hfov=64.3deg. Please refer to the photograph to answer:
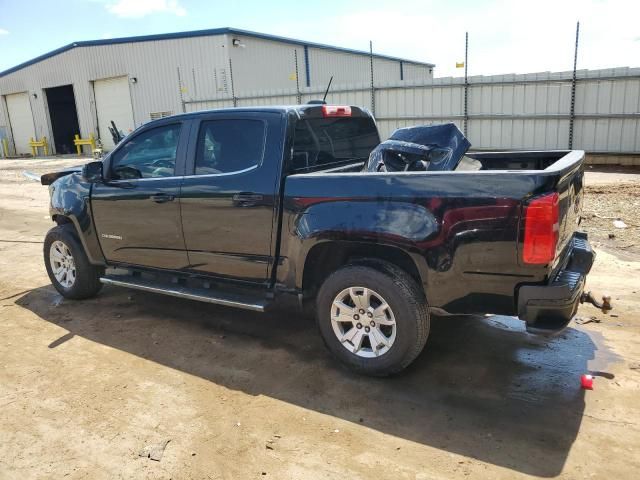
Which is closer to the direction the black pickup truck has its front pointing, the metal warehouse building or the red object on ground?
the metal warehouse building

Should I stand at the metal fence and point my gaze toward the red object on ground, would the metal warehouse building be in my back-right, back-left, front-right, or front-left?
back-right

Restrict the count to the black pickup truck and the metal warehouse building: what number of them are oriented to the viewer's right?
0

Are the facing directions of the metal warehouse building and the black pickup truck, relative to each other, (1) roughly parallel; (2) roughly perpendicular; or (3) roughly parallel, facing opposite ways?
roughly perpendicular

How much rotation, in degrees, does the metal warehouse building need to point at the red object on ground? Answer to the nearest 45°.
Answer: approximately 45° to its left

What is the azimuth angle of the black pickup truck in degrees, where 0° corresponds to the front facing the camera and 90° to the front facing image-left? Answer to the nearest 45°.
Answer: approximately 135°

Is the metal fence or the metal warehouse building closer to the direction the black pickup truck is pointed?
the metal warehouse building

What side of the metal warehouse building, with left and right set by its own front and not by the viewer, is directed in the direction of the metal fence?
left

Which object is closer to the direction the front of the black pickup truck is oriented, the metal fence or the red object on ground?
the metal fence

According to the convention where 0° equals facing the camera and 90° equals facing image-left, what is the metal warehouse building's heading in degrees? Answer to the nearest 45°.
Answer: approximately 45°

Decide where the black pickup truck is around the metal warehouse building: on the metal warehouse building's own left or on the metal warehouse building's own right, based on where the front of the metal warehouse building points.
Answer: on the metal warehouse building's own left

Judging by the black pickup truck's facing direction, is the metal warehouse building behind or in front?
in front

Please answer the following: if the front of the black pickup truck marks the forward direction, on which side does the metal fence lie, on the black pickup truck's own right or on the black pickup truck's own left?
on the black pickup truck's own right
